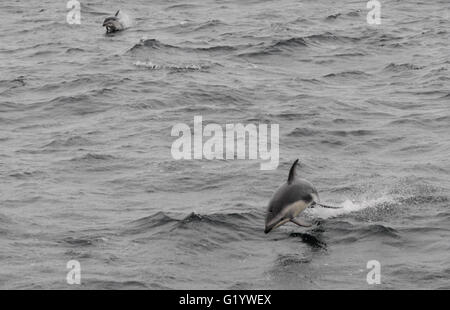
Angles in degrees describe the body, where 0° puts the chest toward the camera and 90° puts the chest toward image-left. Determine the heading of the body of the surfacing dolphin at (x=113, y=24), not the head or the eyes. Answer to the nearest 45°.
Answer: approximately 45°

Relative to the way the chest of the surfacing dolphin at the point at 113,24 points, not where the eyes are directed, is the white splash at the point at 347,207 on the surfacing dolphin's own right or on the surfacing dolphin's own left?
on the surfacing dolphin's own left
